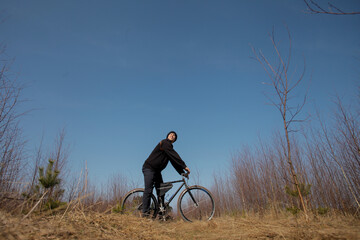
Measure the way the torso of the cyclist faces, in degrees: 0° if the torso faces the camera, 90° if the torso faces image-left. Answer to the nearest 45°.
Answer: approximately 270°

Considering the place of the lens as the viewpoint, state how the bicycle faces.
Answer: facing to the right of the viewer
